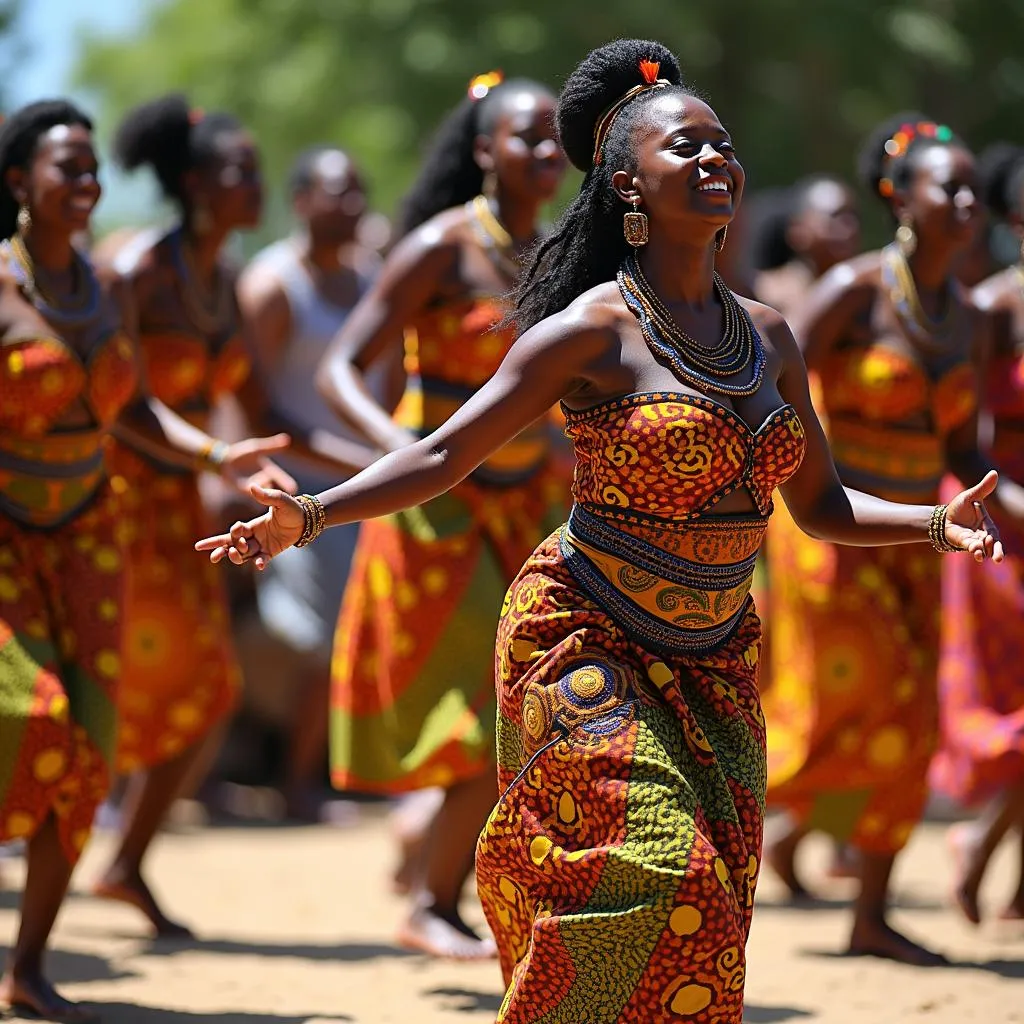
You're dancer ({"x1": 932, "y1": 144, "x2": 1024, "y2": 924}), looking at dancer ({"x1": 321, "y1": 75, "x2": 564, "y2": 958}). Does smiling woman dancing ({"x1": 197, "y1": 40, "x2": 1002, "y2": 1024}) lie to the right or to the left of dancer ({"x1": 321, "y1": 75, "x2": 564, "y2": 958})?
left

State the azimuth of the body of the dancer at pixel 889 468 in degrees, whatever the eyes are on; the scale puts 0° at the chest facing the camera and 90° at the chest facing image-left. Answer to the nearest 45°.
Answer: approximately 315°

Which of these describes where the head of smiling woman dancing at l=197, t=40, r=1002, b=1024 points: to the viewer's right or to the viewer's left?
to the viewer's right

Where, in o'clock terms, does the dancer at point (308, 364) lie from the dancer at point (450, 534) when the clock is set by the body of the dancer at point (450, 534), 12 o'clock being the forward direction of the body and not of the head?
the dancer at point (308, 364) is roughly at 7 o'clock from the dancer at point (450, 534).

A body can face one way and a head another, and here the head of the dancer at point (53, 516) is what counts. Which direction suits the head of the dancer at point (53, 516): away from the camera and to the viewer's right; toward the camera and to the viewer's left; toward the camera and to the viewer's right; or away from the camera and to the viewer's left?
toward the camera and to the viewer's right

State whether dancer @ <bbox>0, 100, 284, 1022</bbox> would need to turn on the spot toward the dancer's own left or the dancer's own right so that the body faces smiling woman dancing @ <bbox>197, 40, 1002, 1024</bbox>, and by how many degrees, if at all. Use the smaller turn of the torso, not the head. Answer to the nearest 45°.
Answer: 0° — they already face them

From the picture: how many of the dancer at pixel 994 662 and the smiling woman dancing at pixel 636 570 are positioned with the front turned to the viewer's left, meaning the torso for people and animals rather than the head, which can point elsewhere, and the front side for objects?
0

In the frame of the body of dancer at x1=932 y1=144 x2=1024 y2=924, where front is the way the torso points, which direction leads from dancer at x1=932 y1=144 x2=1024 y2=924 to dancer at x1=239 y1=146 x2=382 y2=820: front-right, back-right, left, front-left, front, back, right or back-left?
back

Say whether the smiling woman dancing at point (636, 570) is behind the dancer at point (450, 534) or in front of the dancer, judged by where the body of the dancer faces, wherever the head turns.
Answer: in front

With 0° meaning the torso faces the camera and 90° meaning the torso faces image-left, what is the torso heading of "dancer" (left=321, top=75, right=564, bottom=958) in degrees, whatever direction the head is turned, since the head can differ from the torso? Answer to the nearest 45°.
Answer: approximately 315°

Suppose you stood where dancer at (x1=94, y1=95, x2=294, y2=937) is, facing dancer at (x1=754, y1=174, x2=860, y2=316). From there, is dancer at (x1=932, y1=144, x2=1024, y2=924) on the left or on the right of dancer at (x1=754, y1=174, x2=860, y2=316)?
right

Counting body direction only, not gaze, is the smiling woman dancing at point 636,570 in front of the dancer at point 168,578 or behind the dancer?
in front
